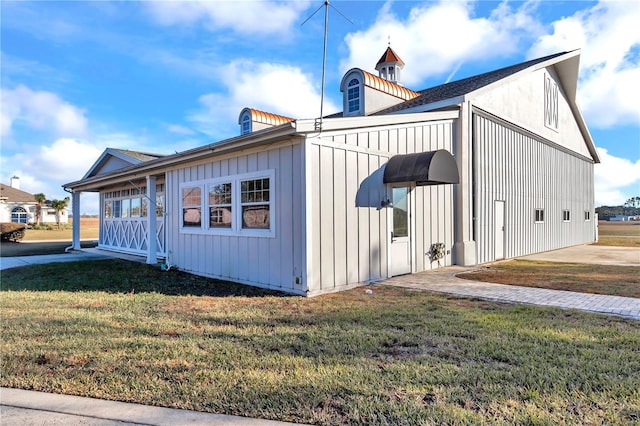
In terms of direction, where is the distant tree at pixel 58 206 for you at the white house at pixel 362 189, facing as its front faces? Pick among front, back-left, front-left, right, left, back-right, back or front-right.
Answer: right

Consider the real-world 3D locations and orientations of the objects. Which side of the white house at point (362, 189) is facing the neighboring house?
right

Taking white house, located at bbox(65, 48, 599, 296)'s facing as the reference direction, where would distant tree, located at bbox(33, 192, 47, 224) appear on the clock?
The distant tree is roughly at 3 o'clock from the white house.
